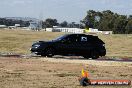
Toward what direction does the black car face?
to the viewer's left
